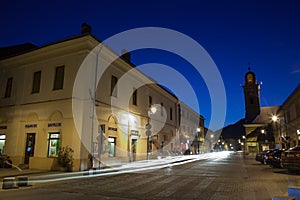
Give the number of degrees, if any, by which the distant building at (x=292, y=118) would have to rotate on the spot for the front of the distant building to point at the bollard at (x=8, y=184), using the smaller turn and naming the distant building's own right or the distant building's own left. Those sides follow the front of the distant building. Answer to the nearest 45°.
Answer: approximately 90° to the distant building's own left

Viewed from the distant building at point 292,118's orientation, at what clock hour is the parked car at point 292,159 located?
The parked car is roughly at 9 o'clock from the distant building.

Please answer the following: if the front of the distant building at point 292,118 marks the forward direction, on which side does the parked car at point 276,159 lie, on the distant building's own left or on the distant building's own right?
on the distant building's own left

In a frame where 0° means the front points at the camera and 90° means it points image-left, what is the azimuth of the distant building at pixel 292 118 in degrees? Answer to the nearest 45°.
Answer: approximately 90°

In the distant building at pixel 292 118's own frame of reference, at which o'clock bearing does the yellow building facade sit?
The yellow building facade is roughly at 10 o'clock from the distant building.
